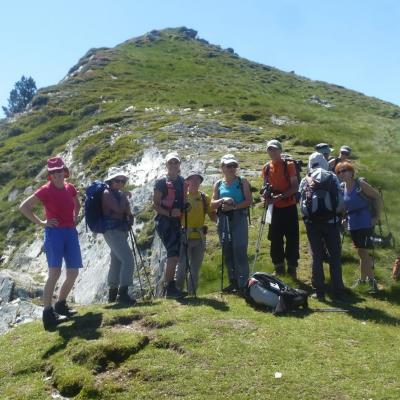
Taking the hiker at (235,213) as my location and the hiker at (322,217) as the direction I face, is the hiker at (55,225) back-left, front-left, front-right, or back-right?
back-right

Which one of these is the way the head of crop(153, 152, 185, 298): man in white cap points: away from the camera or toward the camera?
toward the camera

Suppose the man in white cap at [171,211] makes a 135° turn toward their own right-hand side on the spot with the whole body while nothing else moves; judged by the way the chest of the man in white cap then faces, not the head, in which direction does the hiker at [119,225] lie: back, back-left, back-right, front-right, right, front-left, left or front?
front

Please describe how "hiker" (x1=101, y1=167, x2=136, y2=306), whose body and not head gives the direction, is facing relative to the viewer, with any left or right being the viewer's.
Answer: facing the viewer and to the right of the viewer

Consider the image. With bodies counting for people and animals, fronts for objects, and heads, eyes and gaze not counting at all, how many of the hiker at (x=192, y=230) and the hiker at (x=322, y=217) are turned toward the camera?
1

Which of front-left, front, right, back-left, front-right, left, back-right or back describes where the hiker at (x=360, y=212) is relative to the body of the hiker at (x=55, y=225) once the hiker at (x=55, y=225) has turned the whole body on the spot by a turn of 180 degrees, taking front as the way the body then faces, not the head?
back-right

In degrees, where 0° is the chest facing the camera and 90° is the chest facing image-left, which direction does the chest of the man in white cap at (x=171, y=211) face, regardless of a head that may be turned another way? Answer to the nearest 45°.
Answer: approximately 315°

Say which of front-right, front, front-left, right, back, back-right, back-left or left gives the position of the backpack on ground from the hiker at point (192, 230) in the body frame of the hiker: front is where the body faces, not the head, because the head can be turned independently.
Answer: front-left

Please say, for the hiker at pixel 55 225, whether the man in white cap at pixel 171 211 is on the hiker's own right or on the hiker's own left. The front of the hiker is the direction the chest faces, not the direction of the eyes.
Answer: on the hiker's own left

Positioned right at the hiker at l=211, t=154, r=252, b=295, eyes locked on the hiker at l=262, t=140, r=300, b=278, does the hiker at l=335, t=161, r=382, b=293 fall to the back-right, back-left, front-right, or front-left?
front-right

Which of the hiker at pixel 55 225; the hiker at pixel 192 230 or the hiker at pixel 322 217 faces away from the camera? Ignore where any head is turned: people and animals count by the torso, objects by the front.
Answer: the hiker at pixel 322 217

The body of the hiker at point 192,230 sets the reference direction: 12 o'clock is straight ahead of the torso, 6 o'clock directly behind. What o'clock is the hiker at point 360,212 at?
the hiker at point 360,212 is roughly at 9 o'clock from the hiker at point 192,230.

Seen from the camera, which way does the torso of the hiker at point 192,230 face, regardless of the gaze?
toward the camera

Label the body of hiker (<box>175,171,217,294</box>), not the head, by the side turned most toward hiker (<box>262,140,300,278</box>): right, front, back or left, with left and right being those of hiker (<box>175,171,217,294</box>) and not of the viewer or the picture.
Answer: left

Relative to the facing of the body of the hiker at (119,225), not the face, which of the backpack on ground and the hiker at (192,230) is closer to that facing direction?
the backpack on ground

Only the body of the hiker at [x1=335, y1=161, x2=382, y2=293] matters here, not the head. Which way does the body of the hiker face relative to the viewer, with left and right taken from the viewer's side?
facing the viewer and to the left of the viewer

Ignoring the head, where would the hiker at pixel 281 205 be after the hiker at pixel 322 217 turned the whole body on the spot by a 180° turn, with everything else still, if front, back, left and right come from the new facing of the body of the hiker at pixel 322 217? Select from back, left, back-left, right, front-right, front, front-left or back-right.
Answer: back-right

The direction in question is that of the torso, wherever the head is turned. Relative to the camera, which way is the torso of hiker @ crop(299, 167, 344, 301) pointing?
away from the camera
